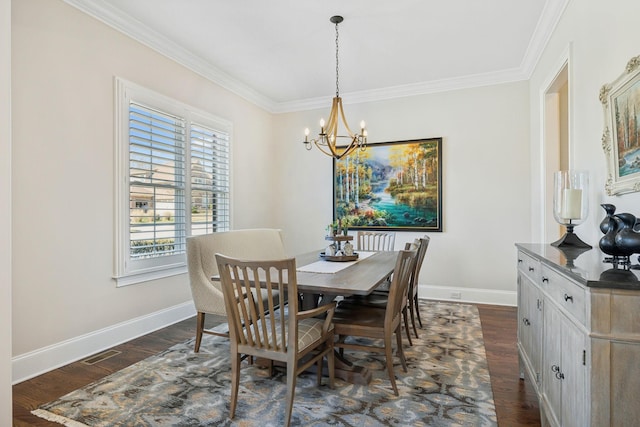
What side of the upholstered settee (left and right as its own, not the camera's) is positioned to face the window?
back

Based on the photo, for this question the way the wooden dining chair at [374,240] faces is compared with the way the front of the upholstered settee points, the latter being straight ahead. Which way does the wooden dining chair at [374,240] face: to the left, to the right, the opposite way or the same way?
to the right

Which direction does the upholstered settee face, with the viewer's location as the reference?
facing the viewer and to the right of the viewer

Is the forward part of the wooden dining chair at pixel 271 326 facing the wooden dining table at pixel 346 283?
yes

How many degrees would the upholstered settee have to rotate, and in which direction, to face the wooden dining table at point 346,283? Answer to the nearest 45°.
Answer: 0° — it already faces it

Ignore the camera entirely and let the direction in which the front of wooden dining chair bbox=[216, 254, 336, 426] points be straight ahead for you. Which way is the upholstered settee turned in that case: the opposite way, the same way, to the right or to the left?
to the right

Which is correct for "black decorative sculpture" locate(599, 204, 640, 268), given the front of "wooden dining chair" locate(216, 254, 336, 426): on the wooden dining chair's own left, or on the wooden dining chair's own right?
on the wooden dining chair's own right

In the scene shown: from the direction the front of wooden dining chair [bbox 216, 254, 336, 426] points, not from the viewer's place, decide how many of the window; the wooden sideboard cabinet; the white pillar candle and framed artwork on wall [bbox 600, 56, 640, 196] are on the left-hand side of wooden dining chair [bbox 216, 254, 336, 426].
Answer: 1

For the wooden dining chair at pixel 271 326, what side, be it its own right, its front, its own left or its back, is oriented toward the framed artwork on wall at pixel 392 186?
front

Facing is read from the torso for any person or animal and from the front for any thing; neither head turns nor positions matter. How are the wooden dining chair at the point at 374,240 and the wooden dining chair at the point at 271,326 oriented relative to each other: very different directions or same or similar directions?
very different directions

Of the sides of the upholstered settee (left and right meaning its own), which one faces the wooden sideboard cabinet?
front

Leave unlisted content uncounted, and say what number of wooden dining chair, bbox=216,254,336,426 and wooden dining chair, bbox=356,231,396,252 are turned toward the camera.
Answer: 1

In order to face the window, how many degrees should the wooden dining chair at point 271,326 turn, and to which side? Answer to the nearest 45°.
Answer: approximately 90° to its left

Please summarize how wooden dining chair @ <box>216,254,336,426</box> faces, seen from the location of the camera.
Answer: facing away from the viewer and to the right of the viewer
